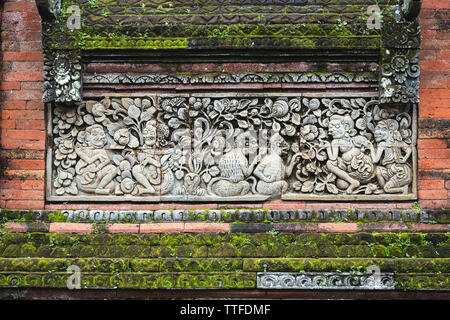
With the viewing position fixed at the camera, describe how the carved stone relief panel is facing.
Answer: facing the viewer
